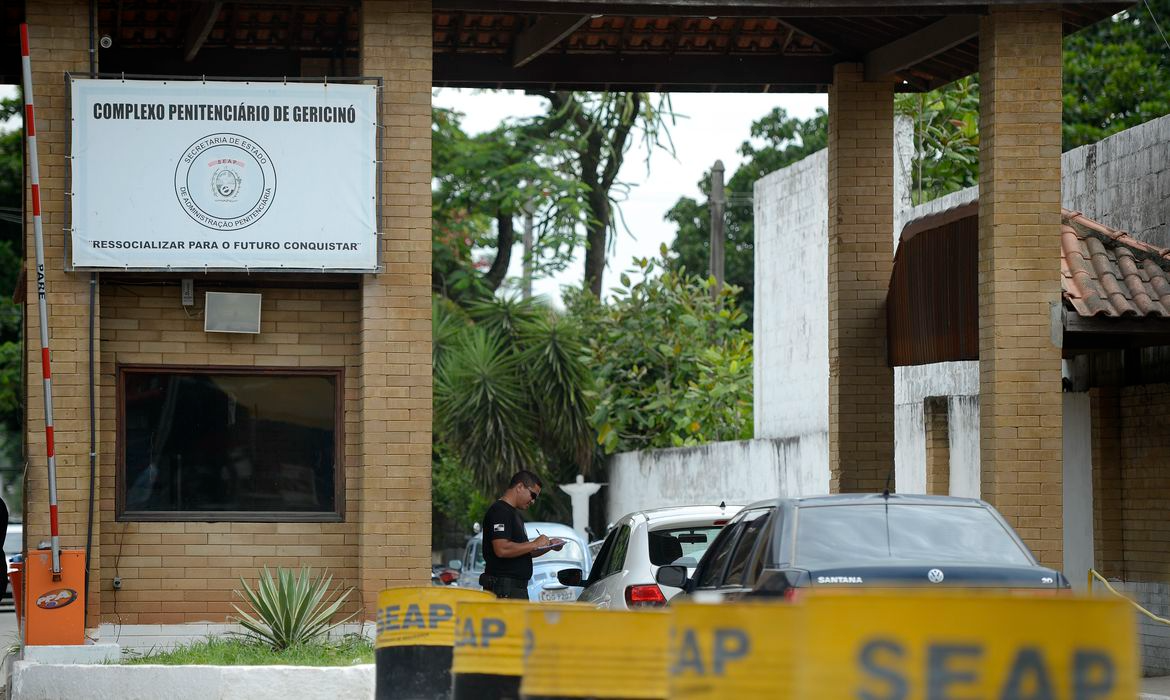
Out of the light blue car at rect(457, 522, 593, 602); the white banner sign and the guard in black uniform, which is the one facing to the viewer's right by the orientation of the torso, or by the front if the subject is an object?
the guard in black uniform

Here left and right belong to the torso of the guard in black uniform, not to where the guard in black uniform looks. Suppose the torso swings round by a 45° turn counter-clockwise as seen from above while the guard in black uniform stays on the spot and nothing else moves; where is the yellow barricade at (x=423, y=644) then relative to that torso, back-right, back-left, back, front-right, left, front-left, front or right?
back-right

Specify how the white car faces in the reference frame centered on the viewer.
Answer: facing away from the viewer and to the left of the viewer

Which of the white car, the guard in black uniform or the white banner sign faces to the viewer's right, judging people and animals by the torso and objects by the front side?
the guard in black uniform

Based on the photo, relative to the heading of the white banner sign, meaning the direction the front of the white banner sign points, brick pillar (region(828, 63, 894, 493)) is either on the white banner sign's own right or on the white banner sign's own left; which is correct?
on the white banner sign's own left

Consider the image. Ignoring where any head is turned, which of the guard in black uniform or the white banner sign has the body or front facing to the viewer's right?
the guard in black uniform

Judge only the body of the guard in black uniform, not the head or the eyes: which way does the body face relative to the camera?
to the viewer's right

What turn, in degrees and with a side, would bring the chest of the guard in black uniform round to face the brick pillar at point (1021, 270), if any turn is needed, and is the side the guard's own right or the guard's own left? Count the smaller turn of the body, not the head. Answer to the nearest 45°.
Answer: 0° — they already face it

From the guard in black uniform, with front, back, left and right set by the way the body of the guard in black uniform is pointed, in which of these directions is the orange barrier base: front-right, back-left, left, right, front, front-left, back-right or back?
back

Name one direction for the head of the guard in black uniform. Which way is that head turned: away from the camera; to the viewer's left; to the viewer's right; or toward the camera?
to the viewer's right

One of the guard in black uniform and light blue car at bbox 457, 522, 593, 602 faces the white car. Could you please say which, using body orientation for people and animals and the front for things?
the guard in black uniform
